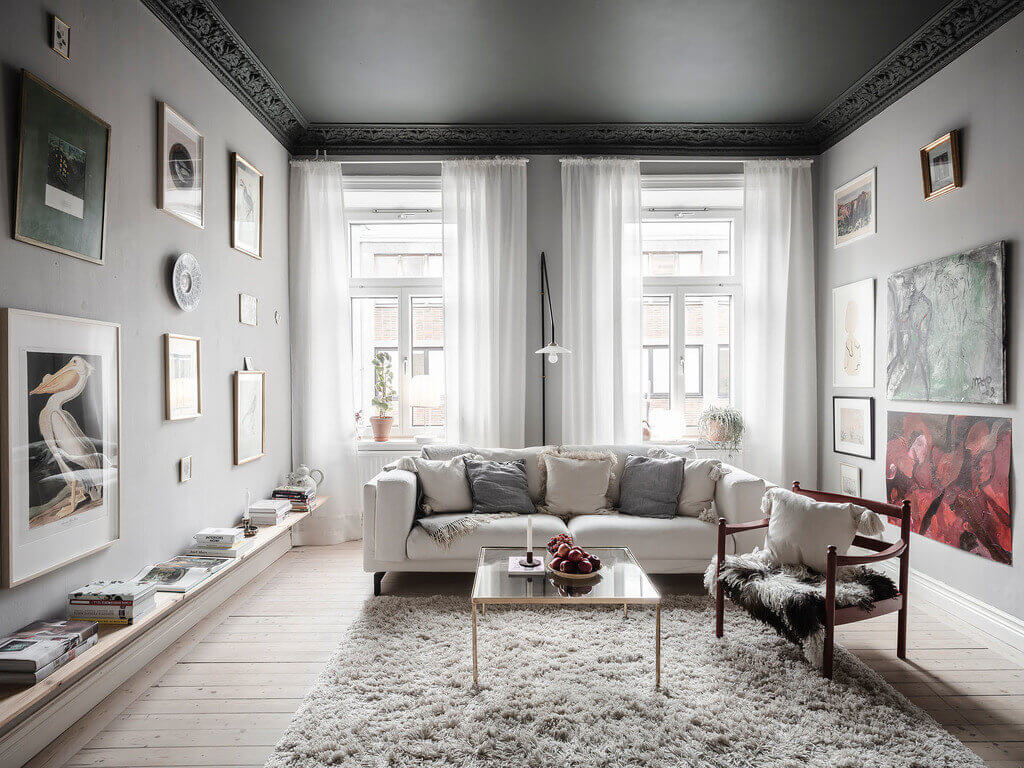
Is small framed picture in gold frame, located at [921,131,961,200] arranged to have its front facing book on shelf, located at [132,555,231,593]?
yes

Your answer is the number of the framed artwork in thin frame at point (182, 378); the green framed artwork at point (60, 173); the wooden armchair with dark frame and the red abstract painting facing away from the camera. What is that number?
0

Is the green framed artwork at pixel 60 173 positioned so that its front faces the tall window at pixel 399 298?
no

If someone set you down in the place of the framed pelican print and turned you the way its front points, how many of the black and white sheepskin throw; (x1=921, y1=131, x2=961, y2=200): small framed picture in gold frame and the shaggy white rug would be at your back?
0

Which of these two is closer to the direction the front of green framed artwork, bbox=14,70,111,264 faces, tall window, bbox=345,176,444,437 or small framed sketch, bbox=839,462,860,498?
the small framed sketch

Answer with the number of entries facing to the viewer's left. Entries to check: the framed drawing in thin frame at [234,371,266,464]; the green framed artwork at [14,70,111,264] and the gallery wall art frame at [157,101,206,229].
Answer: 0

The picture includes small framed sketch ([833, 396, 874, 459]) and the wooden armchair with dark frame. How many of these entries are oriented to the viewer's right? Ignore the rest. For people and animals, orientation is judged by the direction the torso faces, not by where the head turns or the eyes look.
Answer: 0

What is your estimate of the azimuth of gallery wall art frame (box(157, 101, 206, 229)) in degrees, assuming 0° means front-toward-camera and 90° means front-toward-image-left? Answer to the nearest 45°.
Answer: approximately 315°

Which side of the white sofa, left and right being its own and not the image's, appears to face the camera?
front

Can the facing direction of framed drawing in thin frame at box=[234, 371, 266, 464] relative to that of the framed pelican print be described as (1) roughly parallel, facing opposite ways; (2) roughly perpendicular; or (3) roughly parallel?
roughly parallel

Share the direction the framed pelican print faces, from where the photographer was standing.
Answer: facing the viewer and to the right of the viewer

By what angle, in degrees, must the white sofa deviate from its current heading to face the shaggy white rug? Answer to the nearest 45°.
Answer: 0° — it already faces it

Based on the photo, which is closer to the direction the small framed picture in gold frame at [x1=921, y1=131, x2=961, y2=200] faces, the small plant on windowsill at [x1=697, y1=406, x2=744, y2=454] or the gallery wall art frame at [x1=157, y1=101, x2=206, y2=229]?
the gallery wall art frame

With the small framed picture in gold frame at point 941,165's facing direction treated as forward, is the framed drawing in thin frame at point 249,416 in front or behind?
in front

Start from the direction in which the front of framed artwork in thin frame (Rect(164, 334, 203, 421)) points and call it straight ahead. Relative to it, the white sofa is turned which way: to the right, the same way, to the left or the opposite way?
to the right

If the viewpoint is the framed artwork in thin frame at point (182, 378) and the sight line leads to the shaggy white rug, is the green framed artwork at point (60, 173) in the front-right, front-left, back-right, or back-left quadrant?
front-right

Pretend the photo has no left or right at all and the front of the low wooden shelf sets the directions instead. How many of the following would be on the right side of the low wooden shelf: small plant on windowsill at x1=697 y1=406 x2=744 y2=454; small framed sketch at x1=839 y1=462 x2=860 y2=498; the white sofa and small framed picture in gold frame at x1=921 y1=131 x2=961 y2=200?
0

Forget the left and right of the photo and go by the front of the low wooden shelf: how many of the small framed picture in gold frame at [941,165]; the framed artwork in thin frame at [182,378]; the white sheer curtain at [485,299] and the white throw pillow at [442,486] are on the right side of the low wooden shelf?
0

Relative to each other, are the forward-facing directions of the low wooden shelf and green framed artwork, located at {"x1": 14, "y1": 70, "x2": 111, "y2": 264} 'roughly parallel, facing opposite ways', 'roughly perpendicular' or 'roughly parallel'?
roughly parallel

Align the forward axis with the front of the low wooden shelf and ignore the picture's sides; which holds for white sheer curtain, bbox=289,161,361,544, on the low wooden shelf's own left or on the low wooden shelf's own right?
on the low wooden shelf's own left

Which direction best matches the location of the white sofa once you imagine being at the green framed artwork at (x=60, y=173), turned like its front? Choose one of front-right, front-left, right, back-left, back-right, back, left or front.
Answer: front-left

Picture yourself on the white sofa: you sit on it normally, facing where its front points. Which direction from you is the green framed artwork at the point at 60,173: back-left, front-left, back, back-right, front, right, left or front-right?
front-right
